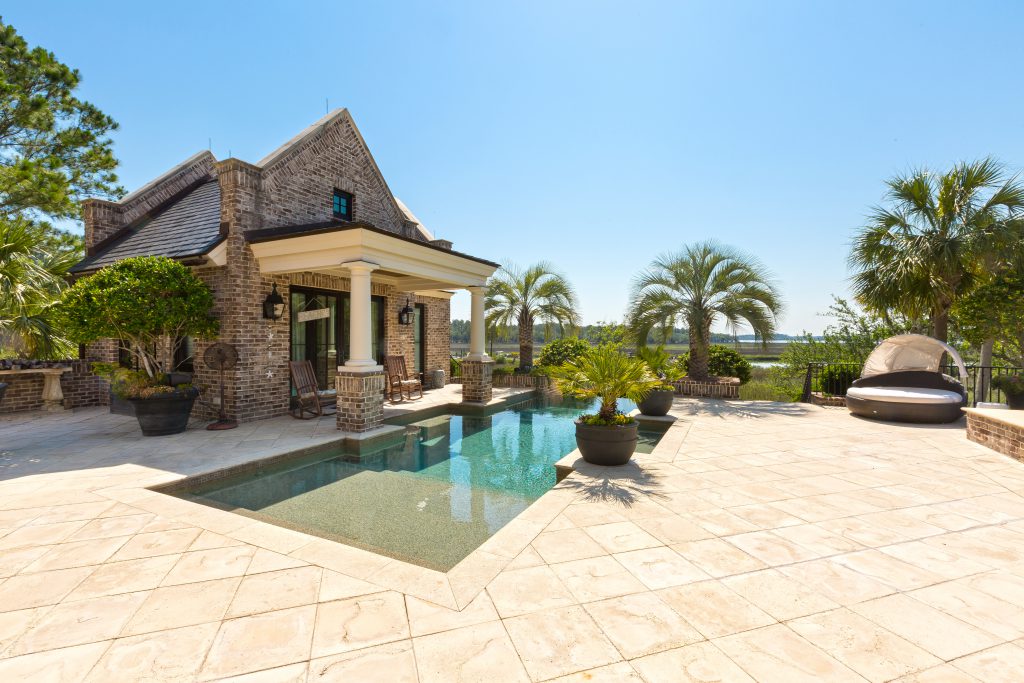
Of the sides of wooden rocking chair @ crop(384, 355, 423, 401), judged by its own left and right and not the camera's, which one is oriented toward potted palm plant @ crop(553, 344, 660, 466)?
front

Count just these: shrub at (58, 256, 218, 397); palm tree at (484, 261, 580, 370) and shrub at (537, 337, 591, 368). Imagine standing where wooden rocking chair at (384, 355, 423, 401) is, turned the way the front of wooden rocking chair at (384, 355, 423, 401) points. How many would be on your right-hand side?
1

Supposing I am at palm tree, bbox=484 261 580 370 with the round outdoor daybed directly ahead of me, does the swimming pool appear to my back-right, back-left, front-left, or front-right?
front-right

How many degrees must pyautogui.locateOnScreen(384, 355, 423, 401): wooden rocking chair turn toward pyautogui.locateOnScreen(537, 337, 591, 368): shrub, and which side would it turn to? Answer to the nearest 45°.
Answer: approximately 90° to its left

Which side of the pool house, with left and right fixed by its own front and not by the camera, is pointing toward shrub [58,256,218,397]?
right

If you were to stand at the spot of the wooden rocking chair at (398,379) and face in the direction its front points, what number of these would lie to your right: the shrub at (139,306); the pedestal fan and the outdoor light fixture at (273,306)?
3

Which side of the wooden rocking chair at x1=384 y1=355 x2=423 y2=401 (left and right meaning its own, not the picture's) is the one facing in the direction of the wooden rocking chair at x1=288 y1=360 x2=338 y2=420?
right

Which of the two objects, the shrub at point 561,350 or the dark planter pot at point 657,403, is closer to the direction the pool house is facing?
the dark planter pot

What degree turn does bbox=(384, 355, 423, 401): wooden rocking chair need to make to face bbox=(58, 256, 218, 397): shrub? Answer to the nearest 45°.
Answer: approximately 90° to its right

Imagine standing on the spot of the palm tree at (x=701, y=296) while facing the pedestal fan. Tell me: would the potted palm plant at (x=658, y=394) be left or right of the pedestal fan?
left

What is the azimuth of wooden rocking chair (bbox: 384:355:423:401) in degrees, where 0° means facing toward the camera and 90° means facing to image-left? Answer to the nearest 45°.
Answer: approximately 315°

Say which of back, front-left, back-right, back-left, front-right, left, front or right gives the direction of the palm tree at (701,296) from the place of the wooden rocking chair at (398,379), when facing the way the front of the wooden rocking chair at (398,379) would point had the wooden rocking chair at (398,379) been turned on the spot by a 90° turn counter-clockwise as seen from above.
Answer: front-right

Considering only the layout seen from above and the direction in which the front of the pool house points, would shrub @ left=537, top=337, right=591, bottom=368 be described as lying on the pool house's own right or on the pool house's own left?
on the pool house's own left

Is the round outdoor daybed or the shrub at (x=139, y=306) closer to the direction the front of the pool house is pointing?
the round outdoor daybed

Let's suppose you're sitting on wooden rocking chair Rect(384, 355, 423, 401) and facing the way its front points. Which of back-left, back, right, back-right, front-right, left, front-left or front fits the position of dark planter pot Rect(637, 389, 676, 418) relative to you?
front

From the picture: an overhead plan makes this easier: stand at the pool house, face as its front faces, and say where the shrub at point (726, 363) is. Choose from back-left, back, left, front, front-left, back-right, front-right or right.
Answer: front-left

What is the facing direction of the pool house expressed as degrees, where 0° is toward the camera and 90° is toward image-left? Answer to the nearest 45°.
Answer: approximately 315°

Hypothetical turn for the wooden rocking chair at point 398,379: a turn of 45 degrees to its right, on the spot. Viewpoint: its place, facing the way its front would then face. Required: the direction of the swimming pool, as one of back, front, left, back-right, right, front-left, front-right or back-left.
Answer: front
